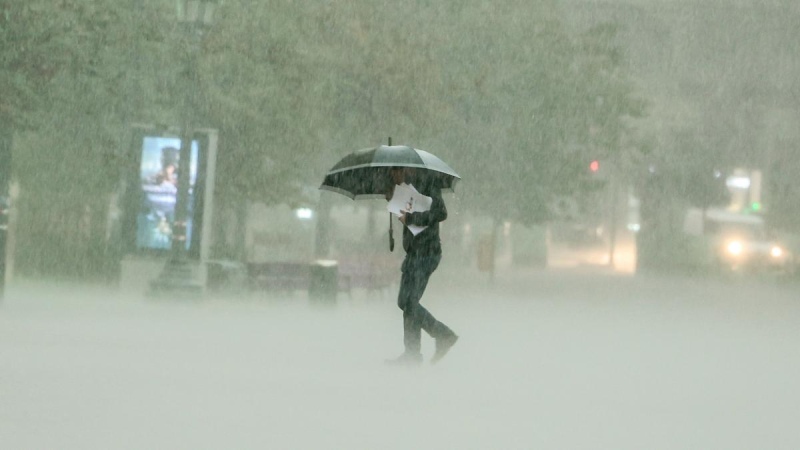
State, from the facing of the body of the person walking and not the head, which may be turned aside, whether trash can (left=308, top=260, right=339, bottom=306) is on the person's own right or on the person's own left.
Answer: on the person's own right

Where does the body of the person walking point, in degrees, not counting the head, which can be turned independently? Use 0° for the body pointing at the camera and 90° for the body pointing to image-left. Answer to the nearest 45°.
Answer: approximately 90°

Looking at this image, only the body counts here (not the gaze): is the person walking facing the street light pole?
no

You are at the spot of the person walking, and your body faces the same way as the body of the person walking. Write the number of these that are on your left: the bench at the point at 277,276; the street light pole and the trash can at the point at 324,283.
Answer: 0

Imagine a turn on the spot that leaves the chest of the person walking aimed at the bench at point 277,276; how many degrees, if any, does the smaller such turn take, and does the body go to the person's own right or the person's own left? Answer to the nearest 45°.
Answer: approximately 90° to the person's own right
